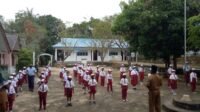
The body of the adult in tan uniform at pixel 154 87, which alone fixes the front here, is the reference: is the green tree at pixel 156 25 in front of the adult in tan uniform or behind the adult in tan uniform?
in front

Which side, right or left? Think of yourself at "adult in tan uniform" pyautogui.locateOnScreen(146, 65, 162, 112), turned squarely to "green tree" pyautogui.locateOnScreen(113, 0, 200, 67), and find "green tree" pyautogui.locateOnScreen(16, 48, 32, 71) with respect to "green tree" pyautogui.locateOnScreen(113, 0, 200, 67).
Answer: left

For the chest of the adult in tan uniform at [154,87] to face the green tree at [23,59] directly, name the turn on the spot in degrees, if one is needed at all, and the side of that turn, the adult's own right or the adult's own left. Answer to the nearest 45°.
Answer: approximately 45° to the adult's own left

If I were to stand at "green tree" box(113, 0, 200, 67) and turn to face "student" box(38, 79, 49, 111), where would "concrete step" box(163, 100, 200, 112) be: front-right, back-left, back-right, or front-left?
front-left

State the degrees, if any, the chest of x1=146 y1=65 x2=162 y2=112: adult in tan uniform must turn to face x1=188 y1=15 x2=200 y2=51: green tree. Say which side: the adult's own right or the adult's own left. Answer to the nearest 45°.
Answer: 0° — they already face it

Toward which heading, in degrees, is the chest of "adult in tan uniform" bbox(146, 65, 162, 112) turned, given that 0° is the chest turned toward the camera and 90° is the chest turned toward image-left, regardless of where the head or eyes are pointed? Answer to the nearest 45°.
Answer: approximately 180°
